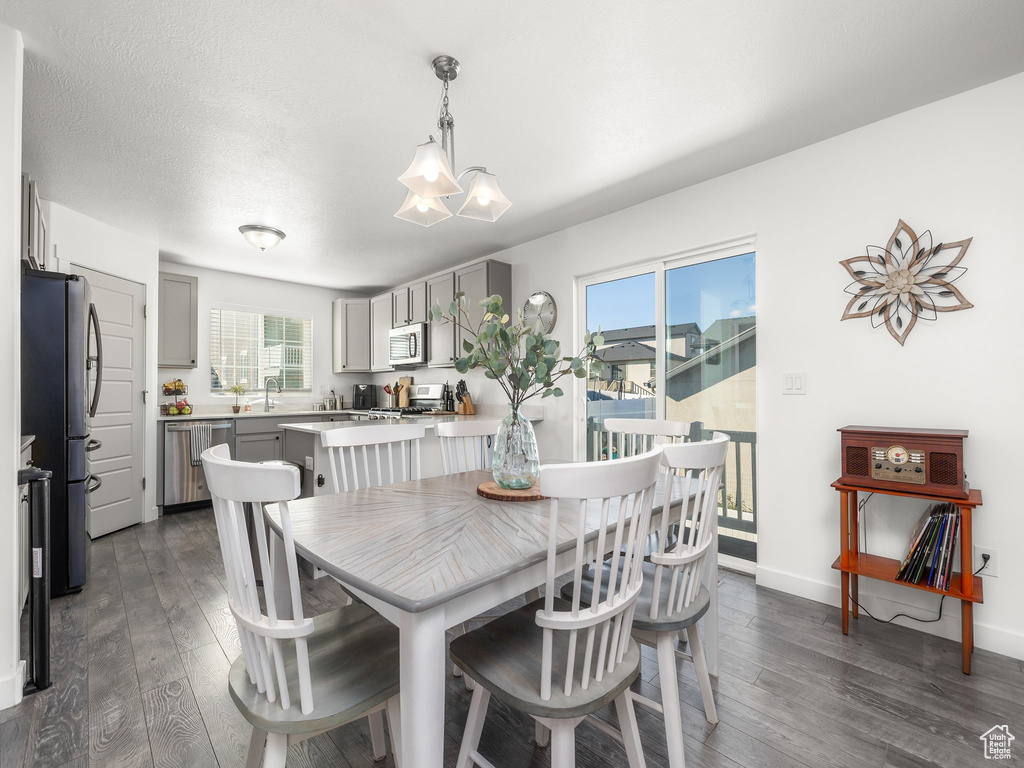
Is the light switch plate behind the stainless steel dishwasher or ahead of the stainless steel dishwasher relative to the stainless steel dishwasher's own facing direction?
ahead

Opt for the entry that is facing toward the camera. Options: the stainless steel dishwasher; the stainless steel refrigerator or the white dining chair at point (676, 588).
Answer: the stainless steel dishwasher

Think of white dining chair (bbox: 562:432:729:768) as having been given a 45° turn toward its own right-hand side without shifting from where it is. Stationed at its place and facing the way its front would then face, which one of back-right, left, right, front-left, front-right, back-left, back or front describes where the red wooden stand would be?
front-right

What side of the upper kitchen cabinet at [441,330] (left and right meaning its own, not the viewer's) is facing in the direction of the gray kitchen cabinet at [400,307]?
right

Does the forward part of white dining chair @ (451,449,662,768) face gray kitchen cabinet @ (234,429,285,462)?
yes

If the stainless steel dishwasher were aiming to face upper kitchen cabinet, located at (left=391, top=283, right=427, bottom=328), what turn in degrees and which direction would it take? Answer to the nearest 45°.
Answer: approximately 90° to its left

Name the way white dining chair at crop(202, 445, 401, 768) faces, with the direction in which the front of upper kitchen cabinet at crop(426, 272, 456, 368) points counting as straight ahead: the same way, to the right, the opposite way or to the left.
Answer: the opposite way

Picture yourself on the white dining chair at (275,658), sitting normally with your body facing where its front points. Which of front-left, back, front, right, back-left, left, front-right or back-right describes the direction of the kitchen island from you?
front-left

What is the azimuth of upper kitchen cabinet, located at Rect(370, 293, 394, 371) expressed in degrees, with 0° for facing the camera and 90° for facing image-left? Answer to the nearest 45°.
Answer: approximately 45°

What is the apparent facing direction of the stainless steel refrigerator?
to the viewer's right

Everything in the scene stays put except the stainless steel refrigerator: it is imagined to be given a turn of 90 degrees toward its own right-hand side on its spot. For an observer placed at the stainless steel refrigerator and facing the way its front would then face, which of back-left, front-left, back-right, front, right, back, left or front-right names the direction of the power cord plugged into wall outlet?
front-left

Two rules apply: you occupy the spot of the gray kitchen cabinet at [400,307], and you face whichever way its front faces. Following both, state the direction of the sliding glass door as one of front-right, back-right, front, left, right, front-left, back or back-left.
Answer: left

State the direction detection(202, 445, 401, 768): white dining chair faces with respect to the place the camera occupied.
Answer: facing away from the viewer and to the right of the viewer

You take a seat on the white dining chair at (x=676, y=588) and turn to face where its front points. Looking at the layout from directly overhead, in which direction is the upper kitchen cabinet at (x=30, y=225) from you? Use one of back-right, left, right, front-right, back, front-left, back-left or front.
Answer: front-left

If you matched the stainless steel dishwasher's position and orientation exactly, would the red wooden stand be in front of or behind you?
in front

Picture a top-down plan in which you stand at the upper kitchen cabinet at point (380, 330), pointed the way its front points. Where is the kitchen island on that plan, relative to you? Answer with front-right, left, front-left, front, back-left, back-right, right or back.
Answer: front-left

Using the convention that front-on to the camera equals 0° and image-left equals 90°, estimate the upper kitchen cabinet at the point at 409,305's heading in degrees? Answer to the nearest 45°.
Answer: approximately 45°

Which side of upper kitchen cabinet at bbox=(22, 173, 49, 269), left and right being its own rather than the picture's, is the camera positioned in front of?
right
